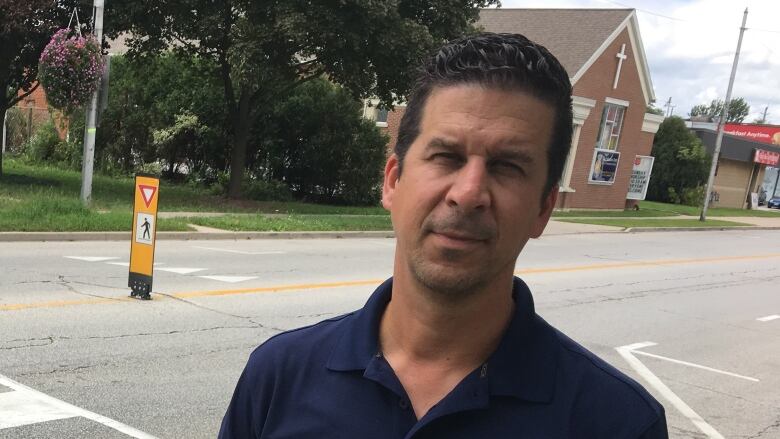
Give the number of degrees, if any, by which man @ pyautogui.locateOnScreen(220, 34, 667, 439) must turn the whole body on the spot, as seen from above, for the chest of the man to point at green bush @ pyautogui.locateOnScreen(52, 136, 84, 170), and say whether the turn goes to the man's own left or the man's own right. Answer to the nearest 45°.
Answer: approximately 135° to the man's own right

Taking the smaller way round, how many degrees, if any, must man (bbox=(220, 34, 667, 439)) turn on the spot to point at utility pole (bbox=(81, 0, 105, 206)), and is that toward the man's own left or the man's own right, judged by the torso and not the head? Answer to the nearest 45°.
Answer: approximately 135° to the man's own right

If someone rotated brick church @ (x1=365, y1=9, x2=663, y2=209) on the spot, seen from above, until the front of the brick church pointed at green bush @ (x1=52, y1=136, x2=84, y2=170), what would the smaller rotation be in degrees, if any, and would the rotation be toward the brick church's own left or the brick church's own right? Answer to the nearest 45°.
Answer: approximately 90° to the brick church's own right

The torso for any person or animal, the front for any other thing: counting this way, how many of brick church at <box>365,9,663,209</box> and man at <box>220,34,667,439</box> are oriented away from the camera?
0

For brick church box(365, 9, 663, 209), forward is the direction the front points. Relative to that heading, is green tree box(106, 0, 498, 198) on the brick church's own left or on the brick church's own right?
on the brick church's own right

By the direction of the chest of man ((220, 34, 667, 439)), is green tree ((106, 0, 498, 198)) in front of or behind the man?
behind

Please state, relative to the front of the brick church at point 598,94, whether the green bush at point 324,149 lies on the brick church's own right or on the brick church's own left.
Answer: on the brick church's own right

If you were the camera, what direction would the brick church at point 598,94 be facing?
facing the viewer and to the right of the viewer

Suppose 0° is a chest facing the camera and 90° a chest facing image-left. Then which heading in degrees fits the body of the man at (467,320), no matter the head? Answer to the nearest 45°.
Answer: approximately 0°

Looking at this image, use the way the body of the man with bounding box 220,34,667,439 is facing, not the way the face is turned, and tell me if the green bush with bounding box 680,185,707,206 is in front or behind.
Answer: behind

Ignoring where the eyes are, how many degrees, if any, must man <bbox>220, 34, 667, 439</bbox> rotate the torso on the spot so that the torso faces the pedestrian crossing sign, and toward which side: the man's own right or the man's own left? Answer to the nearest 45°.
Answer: approximately 135° to the man's own right
